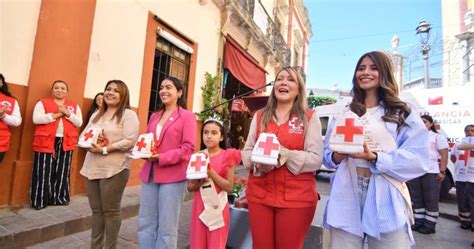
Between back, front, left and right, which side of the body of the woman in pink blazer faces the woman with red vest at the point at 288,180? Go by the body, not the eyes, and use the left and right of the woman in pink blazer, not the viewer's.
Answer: left

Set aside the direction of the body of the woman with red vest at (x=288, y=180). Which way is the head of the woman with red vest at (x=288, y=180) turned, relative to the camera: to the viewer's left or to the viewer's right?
to the viewer's left

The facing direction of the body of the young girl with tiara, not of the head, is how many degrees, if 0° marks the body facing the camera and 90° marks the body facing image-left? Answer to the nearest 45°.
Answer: approximately 45°

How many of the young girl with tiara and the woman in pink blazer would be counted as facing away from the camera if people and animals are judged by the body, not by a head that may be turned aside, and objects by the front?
0

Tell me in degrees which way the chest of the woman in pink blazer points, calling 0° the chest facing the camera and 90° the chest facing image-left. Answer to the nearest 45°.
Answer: approximately 45°

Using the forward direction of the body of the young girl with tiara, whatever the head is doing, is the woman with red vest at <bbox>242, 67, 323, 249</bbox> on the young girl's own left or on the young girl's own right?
on the young girl's own left

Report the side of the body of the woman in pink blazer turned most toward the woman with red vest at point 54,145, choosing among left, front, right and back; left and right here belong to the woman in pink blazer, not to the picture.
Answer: right

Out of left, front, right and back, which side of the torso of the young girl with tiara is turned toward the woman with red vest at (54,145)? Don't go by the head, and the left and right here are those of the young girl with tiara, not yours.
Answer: right
